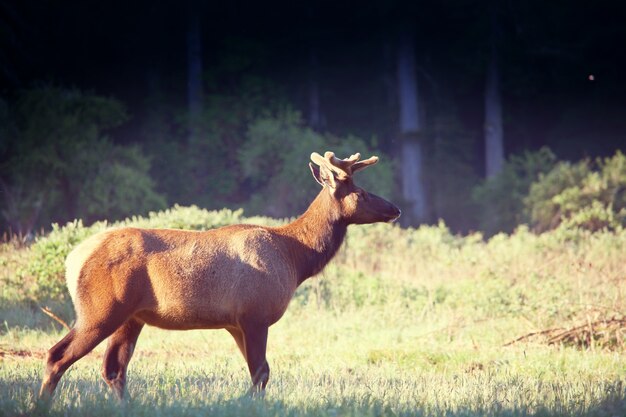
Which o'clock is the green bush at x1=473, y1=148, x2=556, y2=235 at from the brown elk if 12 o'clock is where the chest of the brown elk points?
The green bush is roughly at 10 o'clock from the brown elk.

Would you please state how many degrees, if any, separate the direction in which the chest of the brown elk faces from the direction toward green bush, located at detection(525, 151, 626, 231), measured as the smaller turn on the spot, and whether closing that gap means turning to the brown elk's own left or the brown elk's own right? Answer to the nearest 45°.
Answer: approximately 45° to the brown elk's own left

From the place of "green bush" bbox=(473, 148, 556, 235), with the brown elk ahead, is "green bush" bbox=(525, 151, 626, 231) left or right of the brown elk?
left

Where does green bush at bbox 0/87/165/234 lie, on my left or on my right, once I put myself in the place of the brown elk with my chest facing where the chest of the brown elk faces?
on my left

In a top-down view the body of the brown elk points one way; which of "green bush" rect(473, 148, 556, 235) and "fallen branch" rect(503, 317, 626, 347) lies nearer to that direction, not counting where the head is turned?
the fallen branch

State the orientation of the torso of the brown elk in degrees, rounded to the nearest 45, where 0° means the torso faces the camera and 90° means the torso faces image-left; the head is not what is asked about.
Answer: approximately 270°

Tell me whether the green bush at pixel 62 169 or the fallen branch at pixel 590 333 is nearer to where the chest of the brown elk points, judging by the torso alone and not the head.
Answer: the fallen branch
